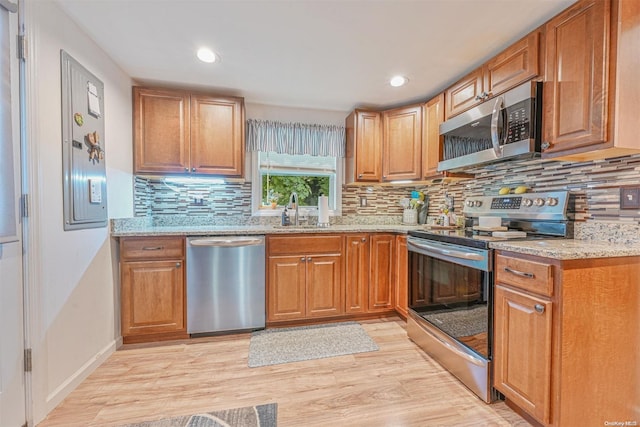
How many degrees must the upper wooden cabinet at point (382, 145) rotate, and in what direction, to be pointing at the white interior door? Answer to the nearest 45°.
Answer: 0° — it already faces it

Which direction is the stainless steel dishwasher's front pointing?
toward the camera

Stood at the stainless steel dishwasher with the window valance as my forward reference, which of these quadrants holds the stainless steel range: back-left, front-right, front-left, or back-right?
front-right

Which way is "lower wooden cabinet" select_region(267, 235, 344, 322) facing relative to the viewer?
toward the camera

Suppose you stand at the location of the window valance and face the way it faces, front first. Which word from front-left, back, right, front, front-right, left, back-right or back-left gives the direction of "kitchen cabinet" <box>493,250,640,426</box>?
front-left

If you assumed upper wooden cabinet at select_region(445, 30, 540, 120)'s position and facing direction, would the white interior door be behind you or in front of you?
in front

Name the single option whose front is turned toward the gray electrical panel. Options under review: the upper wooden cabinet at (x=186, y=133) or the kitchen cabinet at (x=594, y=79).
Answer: the kitchen cabinet

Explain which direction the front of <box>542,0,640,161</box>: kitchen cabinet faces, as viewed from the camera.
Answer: facing the viewer and to the left of the viewer

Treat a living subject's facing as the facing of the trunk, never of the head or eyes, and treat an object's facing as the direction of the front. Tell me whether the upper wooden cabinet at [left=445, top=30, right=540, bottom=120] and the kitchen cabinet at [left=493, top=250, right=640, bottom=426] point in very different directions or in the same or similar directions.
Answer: same or similar directions

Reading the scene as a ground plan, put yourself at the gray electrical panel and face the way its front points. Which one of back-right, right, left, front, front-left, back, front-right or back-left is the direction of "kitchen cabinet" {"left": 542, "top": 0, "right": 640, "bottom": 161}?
front

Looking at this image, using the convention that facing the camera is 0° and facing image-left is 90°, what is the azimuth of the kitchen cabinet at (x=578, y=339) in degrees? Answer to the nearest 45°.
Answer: approximately 45°

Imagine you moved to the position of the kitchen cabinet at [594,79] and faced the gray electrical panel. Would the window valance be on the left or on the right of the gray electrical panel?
right

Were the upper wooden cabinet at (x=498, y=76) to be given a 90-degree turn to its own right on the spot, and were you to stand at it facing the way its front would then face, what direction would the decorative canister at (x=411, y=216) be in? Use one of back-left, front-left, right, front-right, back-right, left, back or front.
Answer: front

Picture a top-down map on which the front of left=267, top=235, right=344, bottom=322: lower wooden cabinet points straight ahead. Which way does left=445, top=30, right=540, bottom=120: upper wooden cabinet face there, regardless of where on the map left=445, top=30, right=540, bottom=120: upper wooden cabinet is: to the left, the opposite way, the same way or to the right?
to the right

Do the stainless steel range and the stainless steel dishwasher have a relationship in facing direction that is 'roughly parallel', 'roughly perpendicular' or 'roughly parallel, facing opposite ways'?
roughly perpendicular

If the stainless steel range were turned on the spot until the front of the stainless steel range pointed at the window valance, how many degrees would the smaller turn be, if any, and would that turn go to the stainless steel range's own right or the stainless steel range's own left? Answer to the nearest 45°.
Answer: approximately 45° to the stainless steel range's own right

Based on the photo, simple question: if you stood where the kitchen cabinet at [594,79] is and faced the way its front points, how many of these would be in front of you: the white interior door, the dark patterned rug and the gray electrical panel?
3

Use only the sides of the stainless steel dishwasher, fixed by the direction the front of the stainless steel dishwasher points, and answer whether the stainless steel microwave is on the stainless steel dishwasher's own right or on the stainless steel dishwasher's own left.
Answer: on the stainless steel dishwasher's own left
